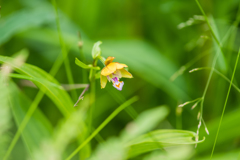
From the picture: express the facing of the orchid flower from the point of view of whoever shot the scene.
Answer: facing the viewer and to the right of the viewer
